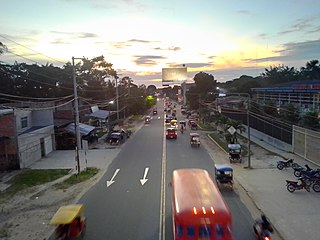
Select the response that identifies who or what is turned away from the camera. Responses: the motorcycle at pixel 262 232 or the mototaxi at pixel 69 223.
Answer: the motorcycle

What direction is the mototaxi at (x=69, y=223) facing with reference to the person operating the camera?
facing the viewer and to the left of the viewer

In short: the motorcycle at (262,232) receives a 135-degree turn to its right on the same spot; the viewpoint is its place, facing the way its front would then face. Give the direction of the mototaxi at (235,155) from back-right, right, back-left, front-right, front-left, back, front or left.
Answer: back-left

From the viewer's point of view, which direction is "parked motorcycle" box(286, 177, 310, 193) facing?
to the viewer's right

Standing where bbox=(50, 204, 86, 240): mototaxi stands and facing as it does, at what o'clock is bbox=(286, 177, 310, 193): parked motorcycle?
The parked motorcycle is roughly at 7 o'clock from the mototaxi.

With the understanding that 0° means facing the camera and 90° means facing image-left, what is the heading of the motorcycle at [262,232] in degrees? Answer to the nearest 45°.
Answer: approximately 180°

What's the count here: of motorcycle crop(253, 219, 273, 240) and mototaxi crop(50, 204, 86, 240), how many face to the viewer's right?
0

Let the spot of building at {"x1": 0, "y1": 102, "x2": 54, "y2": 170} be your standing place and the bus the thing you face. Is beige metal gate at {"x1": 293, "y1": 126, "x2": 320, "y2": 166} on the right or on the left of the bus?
left

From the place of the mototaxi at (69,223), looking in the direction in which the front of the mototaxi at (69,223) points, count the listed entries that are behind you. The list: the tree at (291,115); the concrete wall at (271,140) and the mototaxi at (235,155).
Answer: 3

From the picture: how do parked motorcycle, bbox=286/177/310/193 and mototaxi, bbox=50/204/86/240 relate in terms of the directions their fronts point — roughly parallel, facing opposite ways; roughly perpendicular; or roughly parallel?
roughly perpendicular

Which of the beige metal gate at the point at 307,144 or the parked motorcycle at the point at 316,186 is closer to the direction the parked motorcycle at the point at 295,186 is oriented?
the parked motorcycle

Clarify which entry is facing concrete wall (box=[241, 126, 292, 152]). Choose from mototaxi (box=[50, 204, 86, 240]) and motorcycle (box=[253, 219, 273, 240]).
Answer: the motorcycle

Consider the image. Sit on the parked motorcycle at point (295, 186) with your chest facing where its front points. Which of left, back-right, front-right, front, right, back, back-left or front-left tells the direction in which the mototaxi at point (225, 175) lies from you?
back
